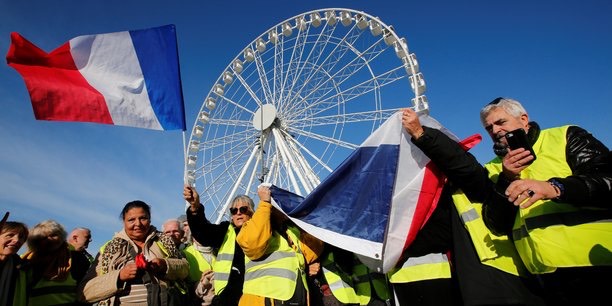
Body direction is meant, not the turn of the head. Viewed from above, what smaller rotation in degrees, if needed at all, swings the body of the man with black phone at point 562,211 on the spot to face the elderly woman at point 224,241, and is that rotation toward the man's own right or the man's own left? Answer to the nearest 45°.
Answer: approximately 45° to the man's own right

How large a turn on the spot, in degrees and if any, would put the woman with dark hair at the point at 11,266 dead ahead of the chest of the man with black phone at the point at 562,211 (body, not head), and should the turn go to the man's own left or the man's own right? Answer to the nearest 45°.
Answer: approximately 45° to the man's own right

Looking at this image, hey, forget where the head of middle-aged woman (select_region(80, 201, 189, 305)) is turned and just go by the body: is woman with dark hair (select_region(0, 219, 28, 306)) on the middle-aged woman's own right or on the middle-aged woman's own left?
on the middle-aged woman's own right

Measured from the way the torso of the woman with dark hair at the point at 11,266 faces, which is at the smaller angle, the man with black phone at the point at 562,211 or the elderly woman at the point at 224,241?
the man with black phone

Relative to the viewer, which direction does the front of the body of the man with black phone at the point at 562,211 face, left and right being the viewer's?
facing the viewer and to the left of the viewer

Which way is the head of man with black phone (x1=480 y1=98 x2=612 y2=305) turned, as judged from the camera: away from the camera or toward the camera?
toward the camera

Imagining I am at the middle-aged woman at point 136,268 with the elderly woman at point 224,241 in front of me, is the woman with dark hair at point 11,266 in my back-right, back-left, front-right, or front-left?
back-left

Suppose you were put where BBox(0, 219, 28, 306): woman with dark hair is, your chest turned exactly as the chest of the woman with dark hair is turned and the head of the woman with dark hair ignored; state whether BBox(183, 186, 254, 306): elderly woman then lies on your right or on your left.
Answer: on your left

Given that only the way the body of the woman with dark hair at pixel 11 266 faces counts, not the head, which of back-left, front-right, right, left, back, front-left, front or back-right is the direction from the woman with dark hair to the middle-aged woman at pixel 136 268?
left

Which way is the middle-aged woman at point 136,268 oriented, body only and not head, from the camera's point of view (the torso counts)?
toward the camera

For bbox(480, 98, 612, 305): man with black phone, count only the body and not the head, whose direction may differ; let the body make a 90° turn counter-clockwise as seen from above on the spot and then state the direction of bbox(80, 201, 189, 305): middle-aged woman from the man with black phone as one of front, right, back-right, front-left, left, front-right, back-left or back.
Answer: back-right
